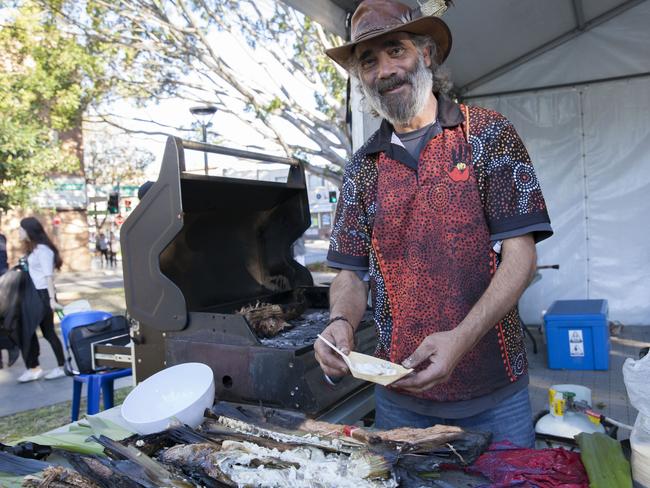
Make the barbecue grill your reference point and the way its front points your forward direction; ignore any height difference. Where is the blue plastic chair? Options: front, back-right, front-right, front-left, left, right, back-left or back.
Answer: back

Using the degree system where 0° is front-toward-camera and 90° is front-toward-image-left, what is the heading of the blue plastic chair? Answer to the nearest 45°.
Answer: approximately 315°

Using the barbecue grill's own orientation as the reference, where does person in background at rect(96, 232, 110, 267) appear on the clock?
The person in background is roughly at 7 o'clock from the barbecue grill.

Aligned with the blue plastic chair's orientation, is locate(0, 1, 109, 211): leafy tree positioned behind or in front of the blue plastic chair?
behind

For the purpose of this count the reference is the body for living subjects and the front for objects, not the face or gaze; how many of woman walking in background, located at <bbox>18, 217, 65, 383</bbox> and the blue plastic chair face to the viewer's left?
1

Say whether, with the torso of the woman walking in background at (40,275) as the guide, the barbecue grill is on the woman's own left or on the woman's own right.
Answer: on the woman's own left

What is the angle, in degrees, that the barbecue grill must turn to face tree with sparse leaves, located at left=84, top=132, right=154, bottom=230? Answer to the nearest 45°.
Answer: approximately 135° to its left

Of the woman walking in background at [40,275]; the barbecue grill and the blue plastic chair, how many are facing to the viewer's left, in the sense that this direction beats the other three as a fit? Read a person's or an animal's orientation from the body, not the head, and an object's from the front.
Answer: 1

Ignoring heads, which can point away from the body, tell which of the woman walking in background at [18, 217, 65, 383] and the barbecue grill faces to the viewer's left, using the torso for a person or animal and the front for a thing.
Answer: the woman walking in background
